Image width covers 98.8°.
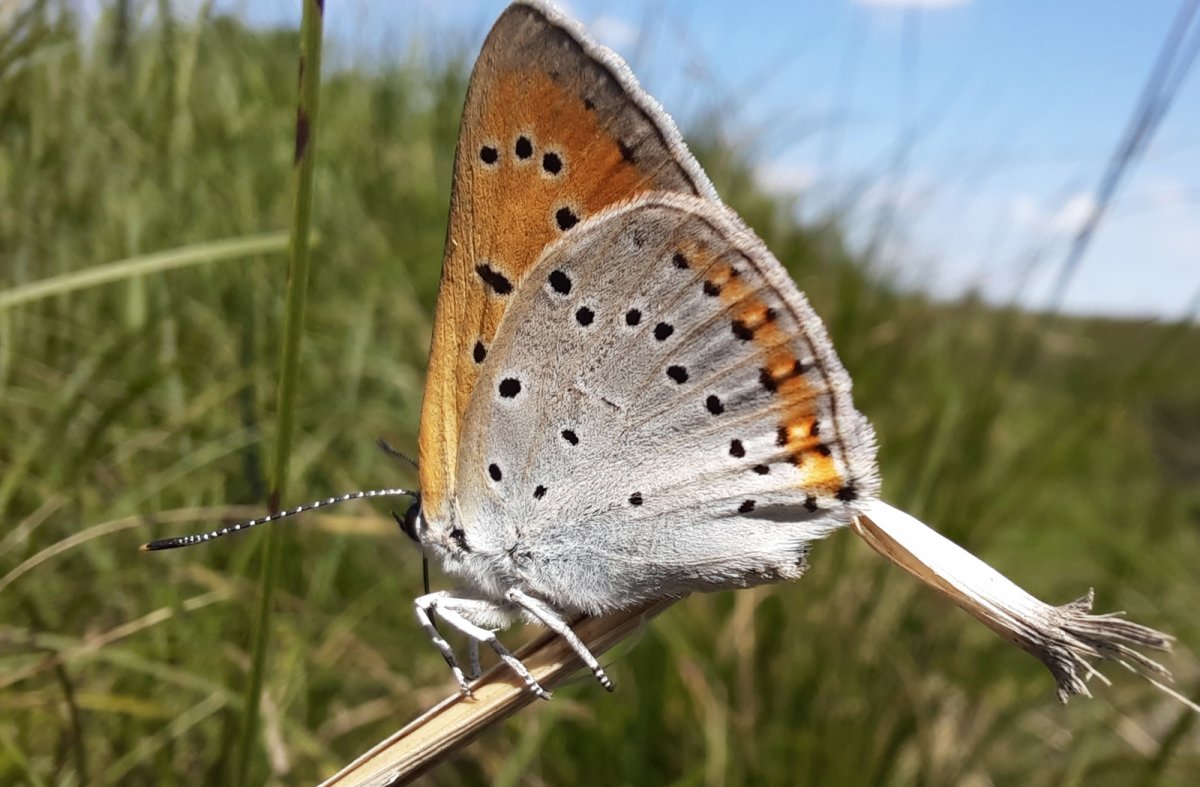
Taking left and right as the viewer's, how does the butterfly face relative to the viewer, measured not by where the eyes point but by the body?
facing to the left of the viewer
